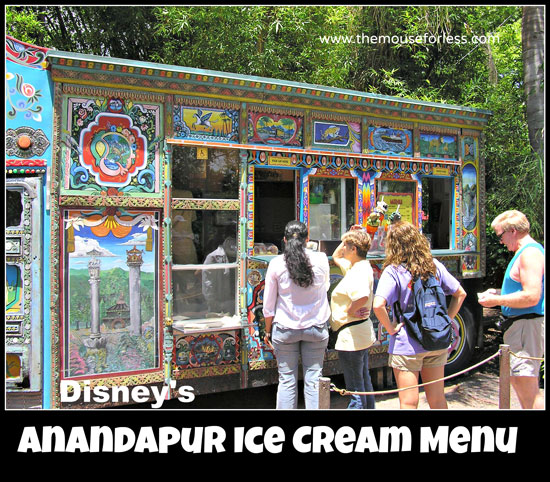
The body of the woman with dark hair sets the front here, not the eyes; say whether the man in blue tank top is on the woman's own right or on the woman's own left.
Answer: on the woman's own right

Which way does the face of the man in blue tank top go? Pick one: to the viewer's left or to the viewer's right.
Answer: to the viewer's left

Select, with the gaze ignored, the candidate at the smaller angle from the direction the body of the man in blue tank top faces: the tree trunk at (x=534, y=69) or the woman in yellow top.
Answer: the woman in yellow top

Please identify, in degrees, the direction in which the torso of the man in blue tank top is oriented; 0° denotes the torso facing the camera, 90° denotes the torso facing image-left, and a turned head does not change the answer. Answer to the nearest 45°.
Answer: approximately 90°

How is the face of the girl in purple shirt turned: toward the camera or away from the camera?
away from the camera

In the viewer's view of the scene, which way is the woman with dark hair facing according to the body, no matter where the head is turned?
away from the camera

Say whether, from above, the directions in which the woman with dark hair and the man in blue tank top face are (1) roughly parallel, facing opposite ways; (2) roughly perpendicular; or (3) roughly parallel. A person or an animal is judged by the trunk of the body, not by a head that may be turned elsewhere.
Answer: roughly perpendicular

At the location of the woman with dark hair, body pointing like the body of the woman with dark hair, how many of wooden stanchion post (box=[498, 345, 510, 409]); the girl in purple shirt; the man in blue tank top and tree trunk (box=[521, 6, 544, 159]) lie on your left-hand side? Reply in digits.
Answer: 0

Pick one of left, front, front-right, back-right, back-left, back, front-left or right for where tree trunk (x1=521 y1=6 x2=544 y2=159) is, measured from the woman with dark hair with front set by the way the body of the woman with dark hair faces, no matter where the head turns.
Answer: front-right
